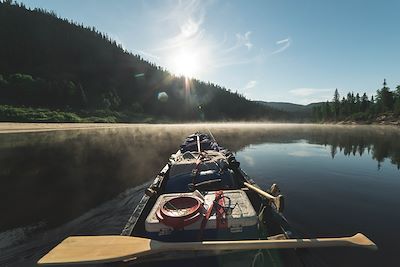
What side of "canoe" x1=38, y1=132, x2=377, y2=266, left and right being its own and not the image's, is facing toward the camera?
back
